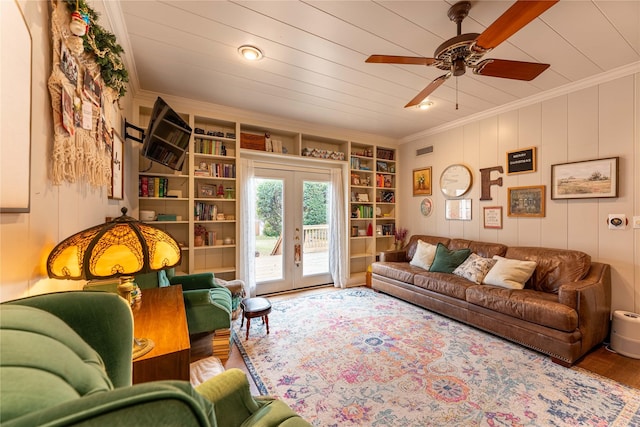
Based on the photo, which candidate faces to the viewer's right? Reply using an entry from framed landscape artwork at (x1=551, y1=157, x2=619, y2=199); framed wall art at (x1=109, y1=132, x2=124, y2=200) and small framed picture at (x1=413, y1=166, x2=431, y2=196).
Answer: the framed wall art

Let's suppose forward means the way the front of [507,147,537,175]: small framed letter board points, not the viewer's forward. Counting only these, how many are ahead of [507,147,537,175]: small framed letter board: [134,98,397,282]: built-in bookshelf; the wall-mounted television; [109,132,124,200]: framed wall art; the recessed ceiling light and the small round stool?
5

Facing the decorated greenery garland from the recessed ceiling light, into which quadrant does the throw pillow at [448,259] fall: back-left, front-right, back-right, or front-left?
back-left

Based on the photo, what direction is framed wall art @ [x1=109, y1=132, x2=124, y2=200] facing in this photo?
to the viewer's right

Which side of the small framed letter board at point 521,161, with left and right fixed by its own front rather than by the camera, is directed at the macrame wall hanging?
front

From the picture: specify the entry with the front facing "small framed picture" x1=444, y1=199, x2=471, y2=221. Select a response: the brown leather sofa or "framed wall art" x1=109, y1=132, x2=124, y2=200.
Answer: the framed wall art

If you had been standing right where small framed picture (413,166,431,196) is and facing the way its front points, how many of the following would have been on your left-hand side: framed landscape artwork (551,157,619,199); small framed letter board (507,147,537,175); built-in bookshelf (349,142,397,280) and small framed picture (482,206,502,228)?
3

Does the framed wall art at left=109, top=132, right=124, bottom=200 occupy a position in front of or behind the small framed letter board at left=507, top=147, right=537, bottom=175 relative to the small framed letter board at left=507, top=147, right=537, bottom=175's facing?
in front

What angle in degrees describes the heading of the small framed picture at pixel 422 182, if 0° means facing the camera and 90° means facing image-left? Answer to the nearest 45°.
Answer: approximately 45°

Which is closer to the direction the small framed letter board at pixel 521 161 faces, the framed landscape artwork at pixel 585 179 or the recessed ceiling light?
the recessed ceiling light

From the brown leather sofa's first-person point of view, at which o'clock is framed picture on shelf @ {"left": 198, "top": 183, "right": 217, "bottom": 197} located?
The framed picture on shelf is roughly at 1 o'clock from the brown leather sofa.
